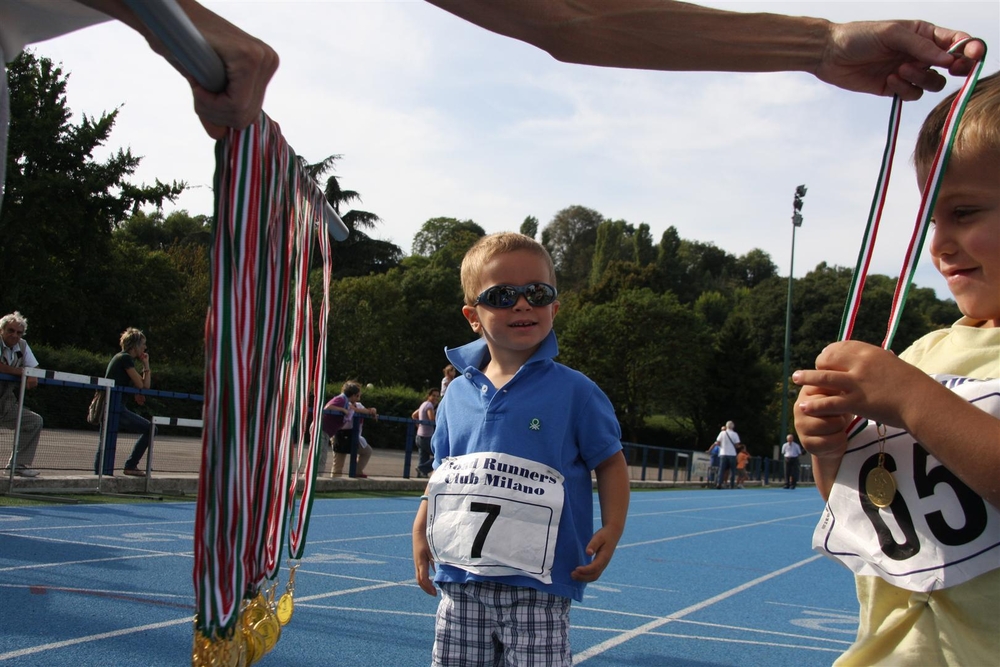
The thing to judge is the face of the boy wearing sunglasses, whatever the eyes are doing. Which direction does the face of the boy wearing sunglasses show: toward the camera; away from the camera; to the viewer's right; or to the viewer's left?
toward the camera

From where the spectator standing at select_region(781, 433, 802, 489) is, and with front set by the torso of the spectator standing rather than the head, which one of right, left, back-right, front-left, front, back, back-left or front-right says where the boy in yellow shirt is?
front

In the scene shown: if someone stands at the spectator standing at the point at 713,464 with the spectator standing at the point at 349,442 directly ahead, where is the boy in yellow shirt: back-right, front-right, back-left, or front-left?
front-left

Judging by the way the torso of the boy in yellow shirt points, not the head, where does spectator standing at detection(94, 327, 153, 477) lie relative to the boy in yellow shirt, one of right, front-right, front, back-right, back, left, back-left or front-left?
right

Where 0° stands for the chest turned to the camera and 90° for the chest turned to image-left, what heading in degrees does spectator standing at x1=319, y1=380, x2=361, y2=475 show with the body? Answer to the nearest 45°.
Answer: approximately 270°

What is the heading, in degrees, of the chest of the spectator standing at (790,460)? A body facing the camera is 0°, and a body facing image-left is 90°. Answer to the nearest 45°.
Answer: approximately 0°

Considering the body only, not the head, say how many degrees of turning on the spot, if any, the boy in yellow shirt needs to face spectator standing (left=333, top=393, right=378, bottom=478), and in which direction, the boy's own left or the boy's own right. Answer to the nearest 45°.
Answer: approximately 90° to the boy's own right
